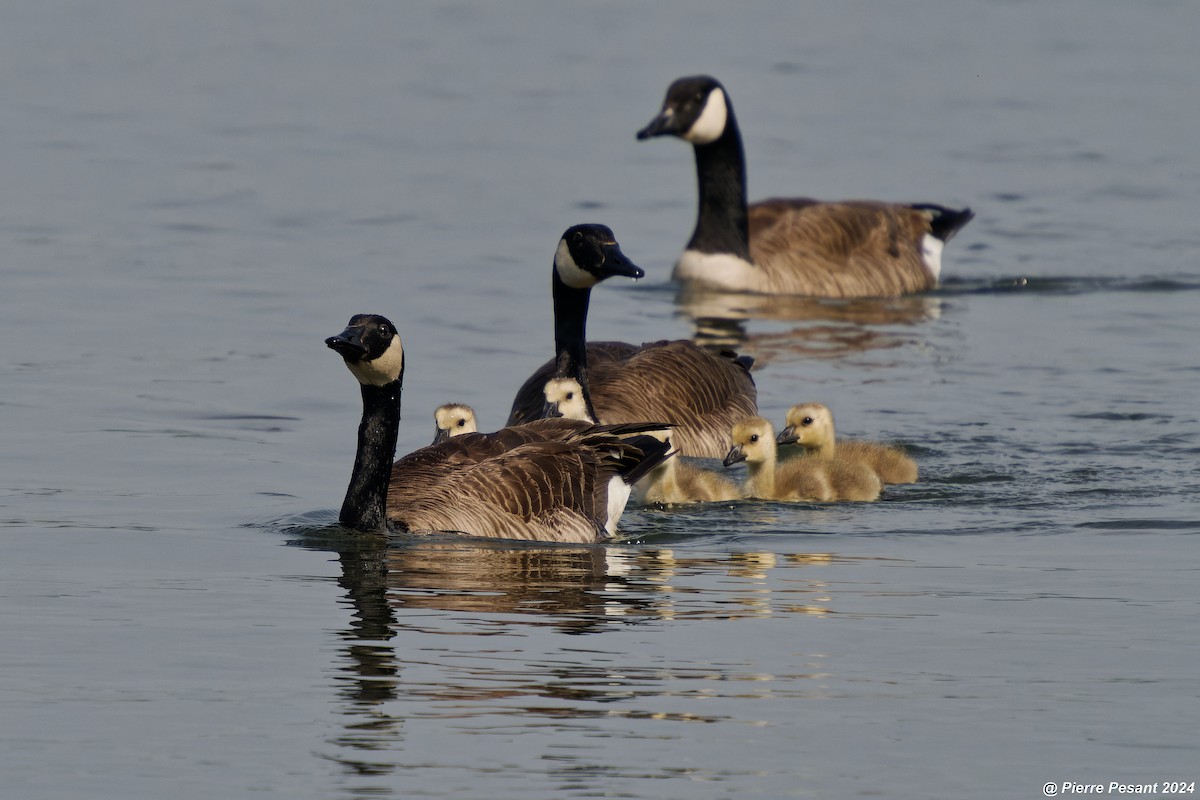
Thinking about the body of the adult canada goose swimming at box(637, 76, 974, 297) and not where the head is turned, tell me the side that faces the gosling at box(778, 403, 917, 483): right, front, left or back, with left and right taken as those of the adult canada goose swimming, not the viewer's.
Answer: left

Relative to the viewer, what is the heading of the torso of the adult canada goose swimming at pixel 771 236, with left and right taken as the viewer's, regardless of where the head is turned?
facing to the left of the viewer

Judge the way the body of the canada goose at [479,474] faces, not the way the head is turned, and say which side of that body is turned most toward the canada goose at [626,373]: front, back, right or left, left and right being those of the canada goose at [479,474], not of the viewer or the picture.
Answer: right

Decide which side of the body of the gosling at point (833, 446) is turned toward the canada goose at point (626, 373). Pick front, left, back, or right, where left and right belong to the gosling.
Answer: front

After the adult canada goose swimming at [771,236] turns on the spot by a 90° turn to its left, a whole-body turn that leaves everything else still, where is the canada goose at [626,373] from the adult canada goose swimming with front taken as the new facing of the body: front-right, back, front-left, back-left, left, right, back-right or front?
front

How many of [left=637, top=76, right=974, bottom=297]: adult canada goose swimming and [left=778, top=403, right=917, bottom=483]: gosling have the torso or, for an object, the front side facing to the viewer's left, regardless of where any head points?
2

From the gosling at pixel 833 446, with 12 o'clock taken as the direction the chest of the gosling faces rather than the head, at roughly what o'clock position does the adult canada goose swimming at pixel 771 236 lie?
The adult canada goose swimming is roughly at 3 o'clock from the gosling.

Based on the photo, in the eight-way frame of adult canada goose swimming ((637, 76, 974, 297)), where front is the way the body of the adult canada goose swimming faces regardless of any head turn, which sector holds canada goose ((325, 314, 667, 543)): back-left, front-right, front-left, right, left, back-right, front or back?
left

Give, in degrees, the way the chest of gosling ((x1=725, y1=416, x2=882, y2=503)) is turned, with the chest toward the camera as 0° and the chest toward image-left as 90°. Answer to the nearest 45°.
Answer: approximately 90°

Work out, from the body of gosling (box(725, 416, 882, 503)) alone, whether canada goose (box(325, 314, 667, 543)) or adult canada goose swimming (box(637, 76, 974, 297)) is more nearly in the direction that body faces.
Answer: the canada goose

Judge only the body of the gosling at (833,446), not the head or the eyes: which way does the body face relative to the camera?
to the viewer's left

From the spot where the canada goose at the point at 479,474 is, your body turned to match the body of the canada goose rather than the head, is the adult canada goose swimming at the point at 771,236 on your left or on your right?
on your right

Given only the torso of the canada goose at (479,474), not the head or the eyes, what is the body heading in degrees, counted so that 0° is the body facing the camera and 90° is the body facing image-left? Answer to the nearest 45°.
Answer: approximately 90°

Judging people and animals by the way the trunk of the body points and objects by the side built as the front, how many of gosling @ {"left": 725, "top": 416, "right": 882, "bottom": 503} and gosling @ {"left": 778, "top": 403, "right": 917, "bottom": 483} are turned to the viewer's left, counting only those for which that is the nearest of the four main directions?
2
